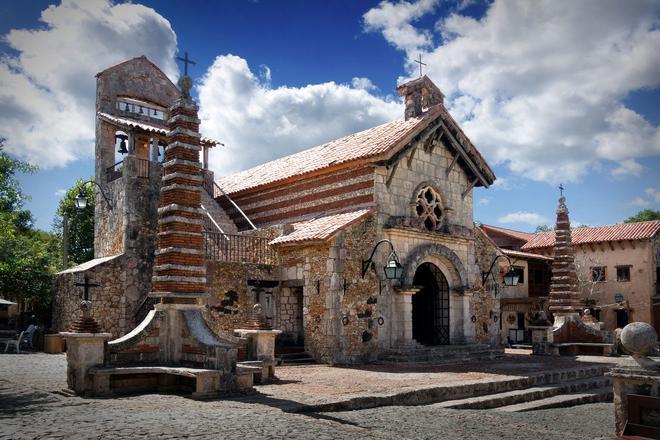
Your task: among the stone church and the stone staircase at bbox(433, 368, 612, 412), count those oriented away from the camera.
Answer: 0

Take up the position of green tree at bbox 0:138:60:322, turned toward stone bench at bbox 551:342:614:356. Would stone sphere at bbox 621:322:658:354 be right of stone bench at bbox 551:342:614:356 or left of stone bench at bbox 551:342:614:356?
right

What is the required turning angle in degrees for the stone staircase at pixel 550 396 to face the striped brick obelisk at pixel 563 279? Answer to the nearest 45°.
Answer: approximately 135° to its left

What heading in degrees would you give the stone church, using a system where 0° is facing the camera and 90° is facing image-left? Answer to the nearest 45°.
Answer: approximately 315°

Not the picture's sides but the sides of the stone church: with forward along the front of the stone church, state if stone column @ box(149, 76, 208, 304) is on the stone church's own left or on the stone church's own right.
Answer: on the stone church's own right

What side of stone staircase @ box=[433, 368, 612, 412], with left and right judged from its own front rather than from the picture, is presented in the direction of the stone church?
back

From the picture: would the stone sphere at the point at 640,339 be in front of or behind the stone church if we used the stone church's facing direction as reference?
in front

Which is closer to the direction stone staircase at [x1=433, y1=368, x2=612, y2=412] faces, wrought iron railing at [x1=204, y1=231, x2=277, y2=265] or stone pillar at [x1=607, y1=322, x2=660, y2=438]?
the stone pillar

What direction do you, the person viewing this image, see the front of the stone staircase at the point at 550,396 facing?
facing the viewer and to the right of the viewer

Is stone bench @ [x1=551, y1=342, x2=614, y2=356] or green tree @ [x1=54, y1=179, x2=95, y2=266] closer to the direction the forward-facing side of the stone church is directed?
the stone bench
